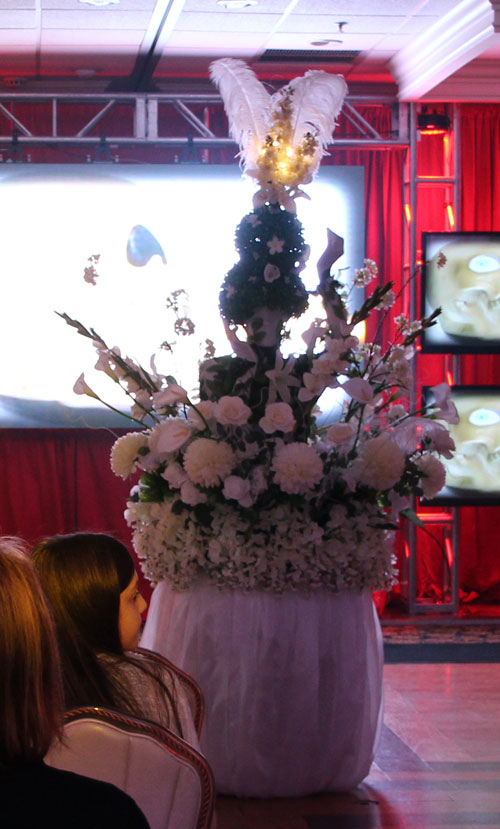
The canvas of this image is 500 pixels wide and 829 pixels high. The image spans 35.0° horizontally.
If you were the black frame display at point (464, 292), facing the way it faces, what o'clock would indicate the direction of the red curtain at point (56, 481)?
The red curtain is roughly at 3 o'clock from the black frame display.

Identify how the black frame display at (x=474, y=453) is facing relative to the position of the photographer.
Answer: facing the viewer

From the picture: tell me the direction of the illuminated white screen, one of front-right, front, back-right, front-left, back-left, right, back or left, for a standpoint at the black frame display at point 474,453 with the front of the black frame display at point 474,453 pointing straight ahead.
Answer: right

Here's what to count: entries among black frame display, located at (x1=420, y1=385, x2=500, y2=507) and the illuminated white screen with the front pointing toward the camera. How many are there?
2

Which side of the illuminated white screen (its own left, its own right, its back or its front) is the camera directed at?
front

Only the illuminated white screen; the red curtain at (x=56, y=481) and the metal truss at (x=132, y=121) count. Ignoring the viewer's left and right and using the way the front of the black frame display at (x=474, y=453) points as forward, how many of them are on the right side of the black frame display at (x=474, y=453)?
3

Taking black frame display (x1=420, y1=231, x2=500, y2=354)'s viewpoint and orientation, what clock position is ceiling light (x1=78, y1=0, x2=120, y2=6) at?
The ceiling light is roughly at 2 o'clock from the black frame display.

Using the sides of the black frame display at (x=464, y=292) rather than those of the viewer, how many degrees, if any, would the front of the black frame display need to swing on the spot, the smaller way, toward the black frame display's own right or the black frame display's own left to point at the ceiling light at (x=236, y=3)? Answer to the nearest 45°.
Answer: approximately 45° to the black frame display's own right

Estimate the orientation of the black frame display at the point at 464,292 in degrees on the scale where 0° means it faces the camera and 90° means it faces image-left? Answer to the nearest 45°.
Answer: approximately 0°

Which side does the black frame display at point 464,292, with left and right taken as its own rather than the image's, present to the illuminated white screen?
right
